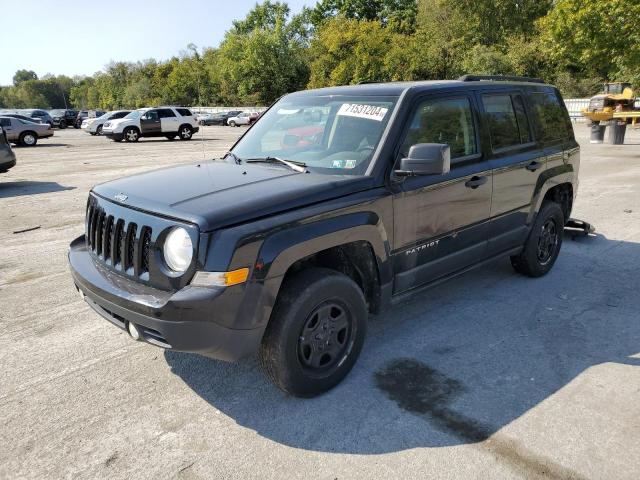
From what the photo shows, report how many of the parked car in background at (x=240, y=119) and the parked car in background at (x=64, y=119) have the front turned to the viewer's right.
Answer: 0

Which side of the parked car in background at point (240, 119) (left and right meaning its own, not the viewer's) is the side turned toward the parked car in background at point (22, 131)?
front

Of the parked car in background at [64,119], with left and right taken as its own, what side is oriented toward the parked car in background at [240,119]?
left

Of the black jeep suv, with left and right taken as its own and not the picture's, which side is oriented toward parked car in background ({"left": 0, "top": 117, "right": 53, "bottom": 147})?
right

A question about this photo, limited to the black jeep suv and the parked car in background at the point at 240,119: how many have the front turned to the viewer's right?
0

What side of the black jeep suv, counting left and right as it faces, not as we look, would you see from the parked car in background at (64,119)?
right

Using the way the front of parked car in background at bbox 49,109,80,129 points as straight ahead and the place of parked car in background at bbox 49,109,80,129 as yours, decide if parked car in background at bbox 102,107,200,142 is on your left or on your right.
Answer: on your left

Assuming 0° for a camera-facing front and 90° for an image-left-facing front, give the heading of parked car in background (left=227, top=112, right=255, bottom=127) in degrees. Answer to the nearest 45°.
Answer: approximately 45°

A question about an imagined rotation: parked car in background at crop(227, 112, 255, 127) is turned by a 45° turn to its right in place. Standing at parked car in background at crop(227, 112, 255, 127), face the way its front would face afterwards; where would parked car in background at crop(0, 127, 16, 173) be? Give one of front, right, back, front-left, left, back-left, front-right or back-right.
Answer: left

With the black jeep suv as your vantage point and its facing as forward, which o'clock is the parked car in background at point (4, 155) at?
The parked car in background is roughly at 3 o'clock from the black jeep suv.

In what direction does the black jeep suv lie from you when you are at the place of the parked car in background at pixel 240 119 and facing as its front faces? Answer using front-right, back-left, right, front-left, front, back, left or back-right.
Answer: front-left

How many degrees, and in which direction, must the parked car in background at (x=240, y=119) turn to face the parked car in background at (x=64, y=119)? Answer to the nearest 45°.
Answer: approximately 45° to its right

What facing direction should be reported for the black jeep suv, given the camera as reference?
facing the viewer and to the left of the viewer

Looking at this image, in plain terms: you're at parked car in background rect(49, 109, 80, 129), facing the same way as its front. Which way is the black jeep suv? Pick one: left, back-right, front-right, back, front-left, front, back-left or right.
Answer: front-left
